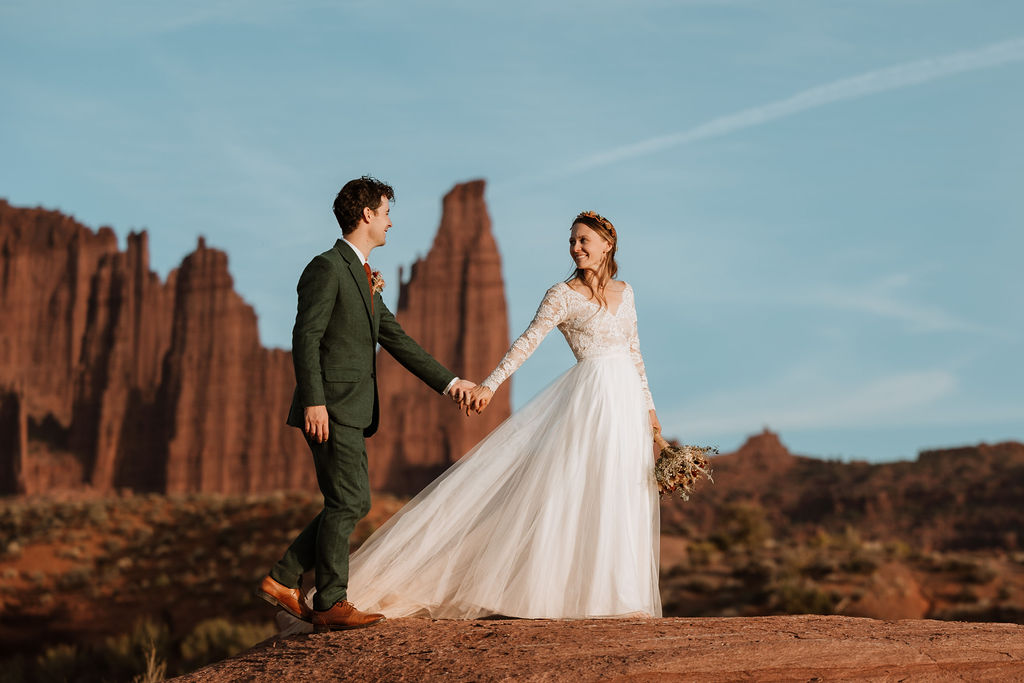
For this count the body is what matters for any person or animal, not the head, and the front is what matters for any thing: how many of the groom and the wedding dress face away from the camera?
0

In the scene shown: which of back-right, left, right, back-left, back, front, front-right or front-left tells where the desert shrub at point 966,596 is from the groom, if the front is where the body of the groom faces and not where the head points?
front-left

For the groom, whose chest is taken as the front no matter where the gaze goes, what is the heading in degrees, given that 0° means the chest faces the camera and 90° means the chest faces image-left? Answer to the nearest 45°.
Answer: approximately 270°

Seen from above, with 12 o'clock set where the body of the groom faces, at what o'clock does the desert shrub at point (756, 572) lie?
The desert shrub is roughly at 10 o'clock from the groom.

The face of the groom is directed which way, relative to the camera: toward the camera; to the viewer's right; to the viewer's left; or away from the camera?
to the viewer's right

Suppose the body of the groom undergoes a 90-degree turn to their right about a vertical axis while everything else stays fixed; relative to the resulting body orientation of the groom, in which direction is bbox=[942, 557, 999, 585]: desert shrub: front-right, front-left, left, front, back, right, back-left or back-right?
back-left
